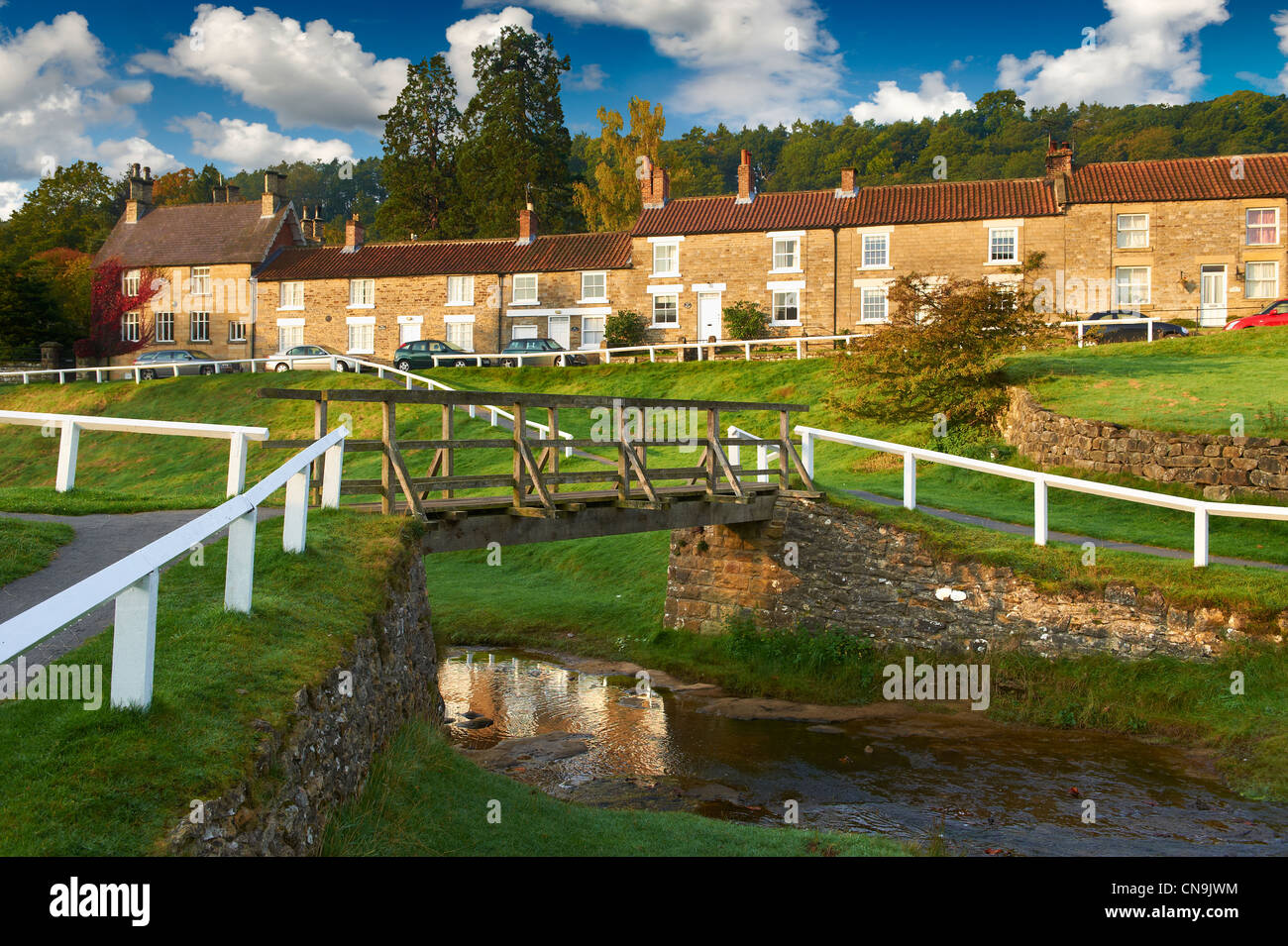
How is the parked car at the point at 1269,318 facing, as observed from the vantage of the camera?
facing to the left of the viewer

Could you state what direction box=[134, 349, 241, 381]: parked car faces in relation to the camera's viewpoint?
facing to the right of the viewer

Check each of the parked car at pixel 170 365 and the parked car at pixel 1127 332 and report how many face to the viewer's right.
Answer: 2

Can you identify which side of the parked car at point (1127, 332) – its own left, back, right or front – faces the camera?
right

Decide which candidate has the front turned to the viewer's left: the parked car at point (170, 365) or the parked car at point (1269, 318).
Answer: the parked car at point (1269, 318)

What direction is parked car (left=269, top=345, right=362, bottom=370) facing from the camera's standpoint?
to the viewer's right

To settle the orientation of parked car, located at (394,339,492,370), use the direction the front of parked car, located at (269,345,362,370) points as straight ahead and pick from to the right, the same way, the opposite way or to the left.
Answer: the same way

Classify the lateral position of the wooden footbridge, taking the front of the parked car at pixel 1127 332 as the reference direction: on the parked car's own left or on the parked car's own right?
on the parked car's own right
